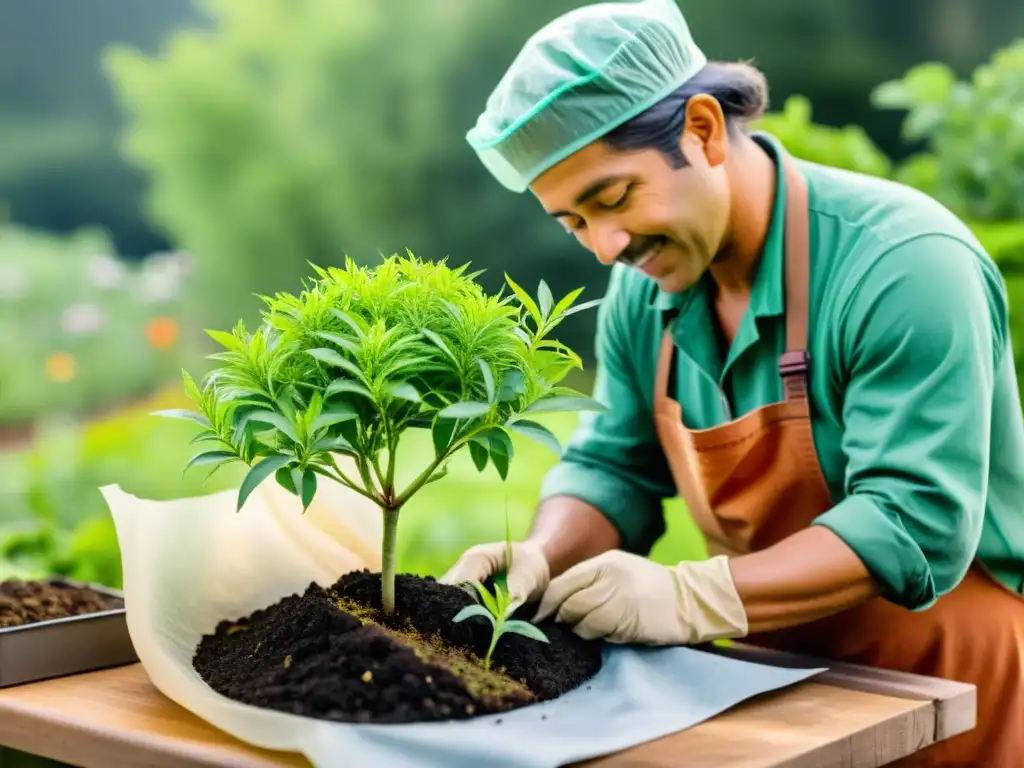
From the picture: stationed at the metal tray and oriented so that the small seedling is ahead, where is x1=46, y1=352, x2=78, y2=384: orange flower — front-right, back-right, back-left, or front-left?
back-left

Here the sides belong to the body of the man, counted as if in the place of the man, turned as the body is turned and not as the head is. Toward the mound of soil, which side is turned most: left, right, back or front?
front

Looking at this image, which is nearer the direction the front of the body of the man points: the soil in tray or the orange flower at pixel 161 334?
the soil in tray

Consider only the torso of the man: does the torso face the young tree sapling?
yes

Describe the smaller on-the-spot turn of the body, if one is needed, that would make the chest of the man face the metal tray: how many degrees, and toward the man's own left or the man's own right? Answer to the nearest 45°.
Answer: approximately 45° to the man's own right

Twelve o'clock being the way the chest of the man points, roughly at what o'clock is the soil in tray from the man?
The soil in tray is roughly at 1 o'clock from the man.
